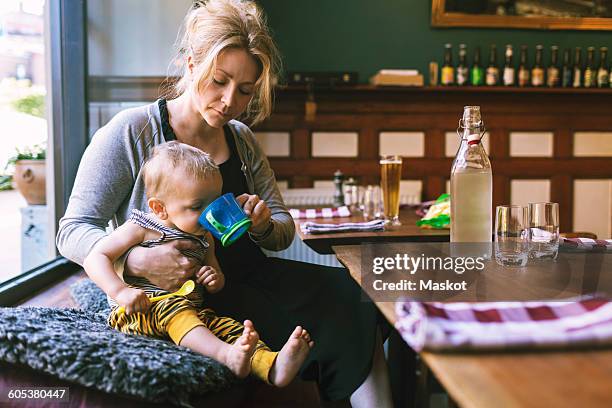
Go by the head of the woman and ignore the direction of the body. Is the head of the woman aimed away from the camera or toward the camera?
toward the camera

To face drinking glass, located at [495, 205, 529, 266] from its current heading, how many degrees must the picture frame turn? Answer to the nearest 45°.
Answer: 0° — it already faces it

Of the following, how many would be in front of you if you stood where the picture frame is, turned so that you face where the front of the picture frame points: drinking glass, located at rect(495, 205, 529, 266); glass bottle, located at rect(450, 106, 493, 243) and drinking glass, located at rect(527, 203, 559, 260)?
3

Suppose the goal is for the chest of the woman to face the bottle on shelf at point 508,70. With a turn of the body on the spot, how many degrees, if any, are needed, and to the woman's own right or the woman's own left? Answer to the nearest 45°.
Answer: approximately 90° to the woman's own left

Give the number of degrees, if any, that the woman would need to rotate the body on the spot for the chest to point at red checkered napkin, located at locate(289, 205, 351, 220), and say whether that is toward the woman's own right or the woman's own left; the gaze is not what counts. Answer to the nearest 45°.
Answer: approximately 135° to the woman's own left

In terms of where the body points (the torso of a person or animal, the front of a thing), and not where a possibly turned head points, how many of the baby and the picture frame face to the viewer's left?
0

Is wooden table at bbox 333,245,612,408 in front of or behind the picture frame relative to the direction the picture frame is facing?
in front

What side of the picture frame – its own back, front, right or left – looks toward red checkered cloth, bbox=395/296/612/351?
front

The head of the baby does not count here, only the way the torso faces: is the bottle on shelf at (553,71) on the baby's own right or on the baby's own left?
on the baby's own left

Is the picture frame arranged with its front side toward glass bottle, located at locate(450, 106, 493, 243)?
yes

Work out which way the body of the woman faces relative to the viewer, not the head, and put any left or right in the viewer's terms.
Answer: facing the viewer and to the right of the viewer

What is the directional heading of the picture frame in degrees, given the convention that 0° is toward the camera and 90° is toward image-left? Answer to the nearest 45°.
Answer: approximately 0°
